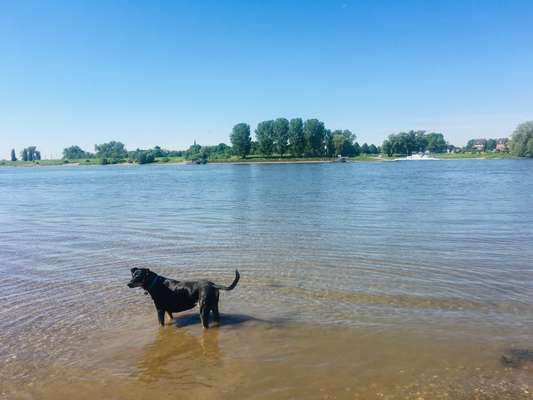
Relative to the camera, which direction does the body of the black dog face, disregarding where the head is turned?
to the viewer's left
